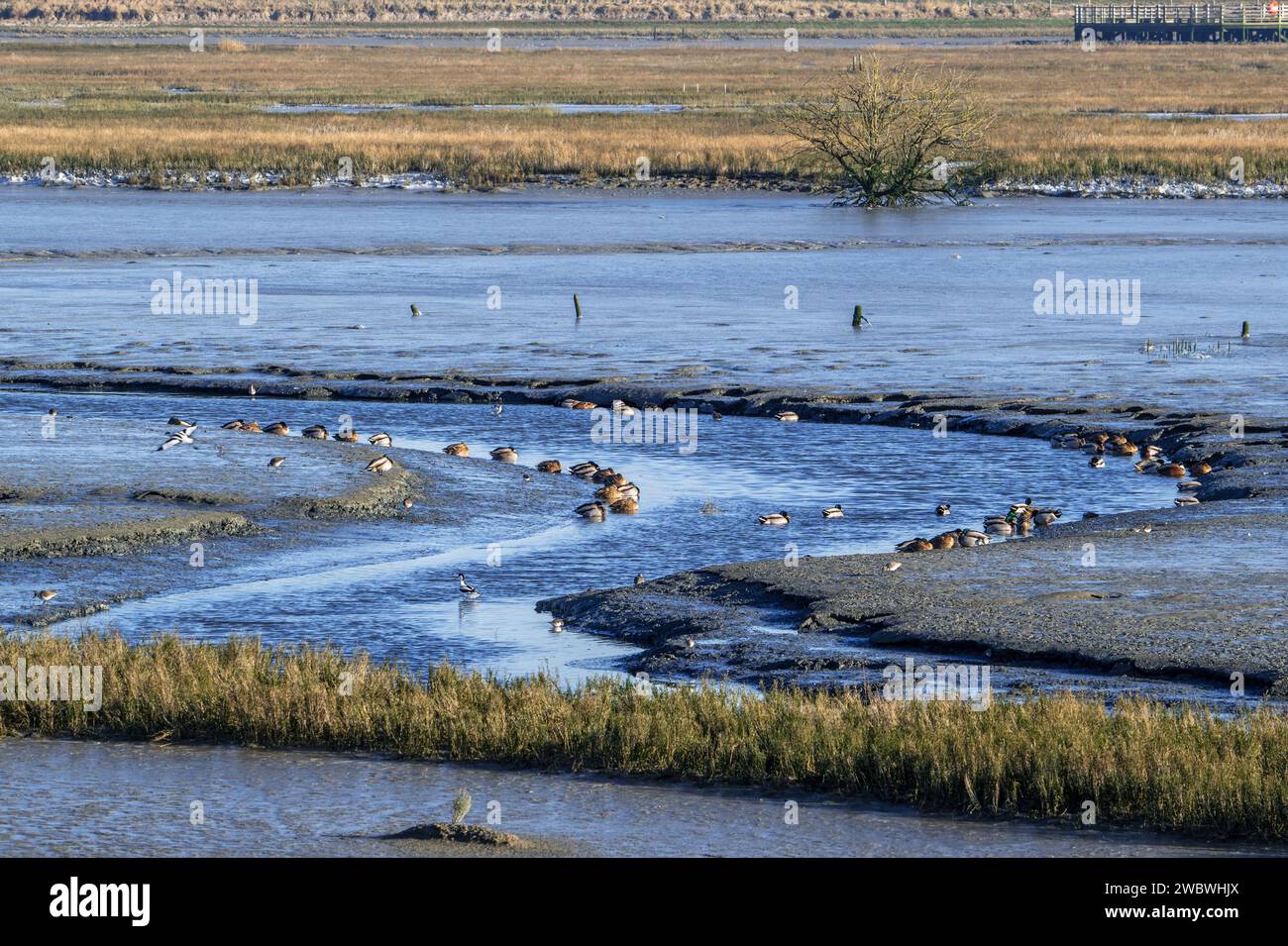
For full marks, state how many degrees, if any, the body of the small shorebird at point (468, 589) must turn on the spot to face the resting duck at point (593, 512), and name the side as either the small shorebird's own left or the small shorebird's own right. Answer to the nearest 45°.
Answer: approximately 90° to the small shorebird's own right

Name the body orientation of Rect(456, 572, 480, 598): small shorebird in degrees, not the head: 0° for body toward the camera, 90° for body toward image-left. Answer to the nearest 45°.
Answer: approximately 90°

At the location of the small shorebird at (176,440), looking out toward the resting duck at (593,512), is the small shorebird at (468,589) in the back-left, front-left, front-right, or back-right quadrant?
front-right
